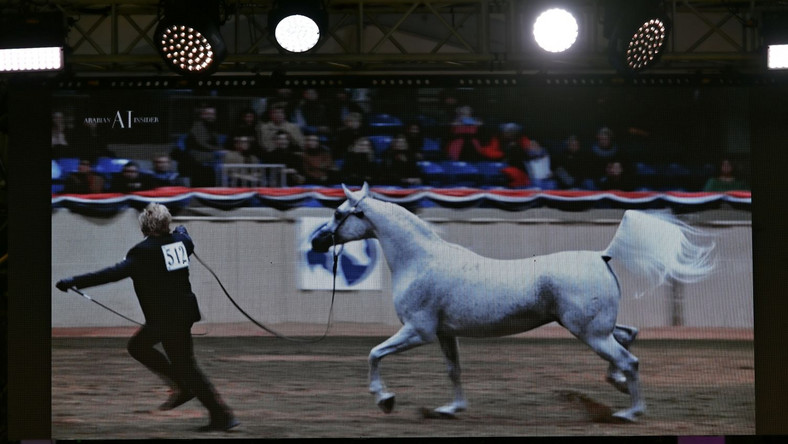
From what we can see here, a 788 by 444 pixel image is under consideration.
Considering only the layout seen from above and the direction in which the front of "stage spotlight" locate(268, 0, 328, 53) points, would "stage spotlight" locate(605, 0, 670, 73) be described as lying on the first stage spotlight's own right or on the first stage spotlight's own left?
on the first stage spotlight's own left

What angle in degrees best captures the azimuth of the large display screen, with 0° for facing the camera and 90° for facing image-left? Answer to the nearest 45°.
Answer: approximately 0°

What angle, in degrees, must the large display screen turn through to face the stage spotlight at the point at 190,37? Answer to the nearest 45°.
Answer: approximately 90° to its right

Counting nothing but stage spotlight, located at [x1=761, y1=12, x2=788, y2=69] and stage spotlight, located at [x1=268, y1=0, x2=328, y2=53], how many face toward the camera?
2

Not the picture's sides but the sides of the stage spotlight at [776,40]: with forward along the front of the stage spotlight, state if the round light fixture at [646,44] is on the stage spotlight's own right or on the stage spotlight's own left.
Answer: on the stage spotlight's own right

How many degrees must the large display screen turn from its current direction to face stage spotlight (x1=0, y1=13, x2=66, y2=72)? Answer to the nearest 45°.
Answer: approximately 90° to its right

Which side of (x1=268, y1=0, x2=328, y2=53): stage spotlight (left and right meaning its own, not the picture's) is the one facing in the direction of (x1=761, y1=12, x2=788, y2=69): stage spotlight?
left
